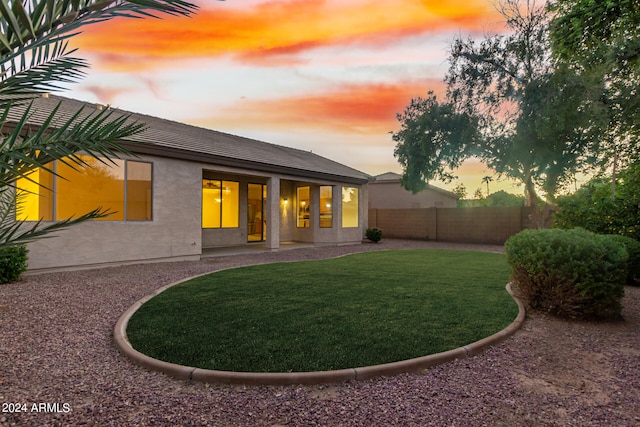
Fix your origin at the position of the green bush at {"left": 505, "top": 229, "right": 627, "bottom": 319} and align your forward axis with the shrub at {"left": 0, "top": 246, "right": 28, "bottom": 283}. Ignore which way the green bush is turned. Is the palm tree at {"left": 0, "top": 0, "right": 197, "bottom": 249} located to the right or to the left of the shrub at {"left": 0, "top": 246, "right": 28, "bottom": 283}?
left
